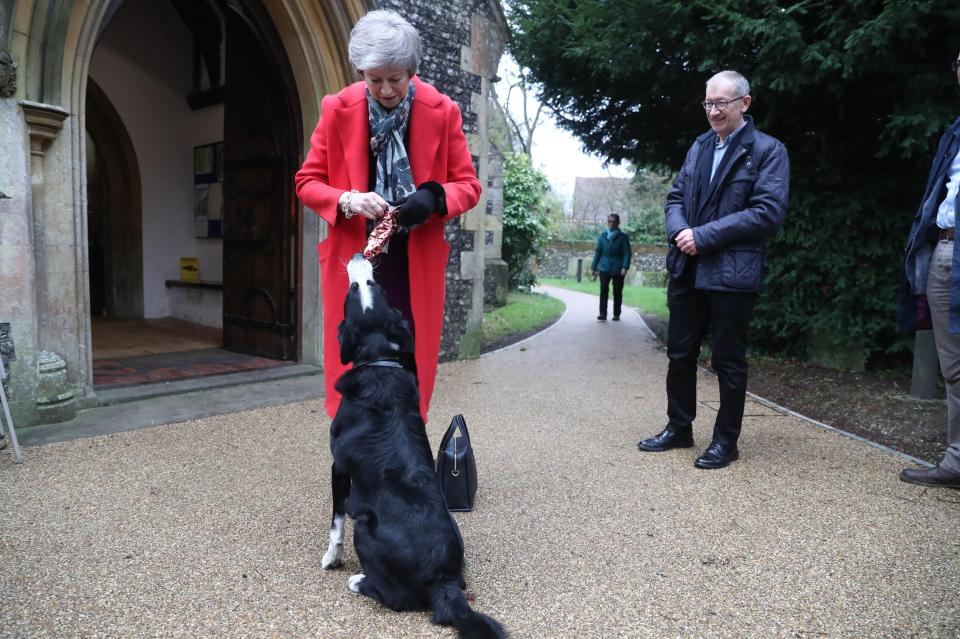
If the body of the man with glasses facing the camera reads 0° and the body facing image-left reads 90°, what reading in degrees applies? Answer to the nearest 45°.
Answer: approximately 45°

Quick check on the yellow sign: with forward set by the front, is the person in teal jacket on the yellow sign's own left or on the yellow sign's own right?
on the yellow sign's own left

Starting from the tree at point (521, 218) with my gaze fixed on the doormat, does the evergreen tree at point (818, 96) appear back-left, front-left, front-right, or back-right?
front-left

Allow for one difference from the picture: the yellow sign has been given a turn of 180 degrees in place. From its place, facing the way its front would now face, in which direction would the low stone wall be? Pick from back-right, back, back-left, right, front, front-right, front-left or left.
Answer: front-right

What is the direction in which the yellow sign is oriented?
toward the camera

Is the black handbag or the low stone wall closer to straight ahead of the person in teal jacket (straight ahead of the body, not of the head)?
the black handbag

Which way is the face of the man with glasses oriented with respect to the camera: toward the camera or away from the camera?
toward the camera

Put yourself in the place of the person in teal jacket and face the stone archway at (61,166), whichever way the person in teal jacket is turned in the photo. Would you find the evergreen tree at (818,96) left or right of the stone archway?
left

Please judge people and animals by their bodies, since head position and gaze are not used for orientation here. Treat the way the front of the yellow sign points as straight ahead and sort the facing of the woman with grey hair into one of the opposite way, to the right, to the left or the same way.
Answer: the same way

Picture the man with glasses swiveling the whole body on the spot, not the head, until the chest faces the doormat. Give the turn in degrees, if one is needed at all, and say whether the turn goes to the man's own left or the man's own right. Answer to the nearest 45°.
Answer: approximately 45° to the man's own right

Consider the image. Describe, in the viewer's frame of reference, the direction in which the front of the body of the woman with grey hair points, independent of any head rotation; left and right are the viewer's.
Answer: facing the viewer

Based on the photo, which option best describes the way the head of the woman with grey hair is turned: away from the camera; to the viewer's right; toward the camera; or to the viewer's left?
toward the camera

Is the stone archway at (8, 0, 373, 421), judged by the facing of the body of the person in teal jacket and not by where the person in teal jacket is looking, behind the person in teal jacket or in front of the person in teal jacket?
in front

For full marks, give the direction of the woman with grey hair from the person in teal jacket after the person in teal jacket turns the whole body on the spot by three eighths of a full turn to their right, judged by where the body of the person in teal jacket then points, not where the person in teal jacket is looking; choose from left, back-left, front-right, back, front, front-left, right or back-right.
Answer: back-left
